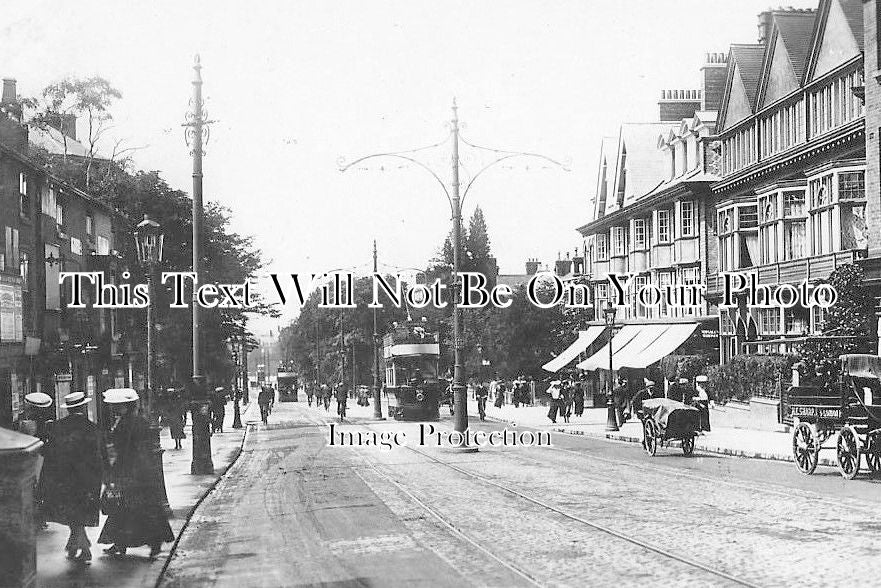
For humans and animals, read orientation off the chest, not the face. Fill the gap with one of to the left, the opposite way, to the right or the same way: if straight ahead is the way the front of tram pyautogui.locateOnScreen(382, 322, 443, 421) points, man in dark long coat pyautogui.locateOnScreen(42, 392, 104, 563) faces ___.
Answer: the opposite way

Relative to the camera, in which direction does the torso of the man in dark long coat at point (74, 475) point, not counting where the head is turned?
away from the camera

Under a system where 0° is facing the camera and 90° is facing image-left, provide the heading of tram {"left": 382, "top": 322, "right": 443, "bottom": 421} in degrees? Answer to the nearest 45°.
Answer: approximately 0°

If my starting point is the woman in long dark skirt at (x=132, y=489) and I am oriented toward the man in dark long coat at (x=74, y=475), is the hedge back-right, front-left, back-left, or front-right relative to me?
back-right

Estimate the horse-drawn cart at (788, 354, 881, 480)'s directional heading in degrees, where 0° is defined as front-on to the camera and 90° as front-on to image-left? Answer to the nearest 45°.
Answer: approximately 315°

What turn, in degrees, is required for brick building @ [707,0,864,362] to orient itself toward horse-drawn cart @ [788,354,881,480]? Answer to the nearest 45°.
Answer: approximately 45° to its left

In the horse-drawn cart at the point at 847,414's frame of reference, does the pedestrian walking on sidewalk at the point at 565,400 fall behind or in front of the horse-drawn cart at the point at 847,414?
behind

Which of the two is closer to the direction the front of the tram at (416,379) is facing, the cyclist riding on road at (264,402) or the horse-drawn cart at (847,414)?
the horse-drawn cart
